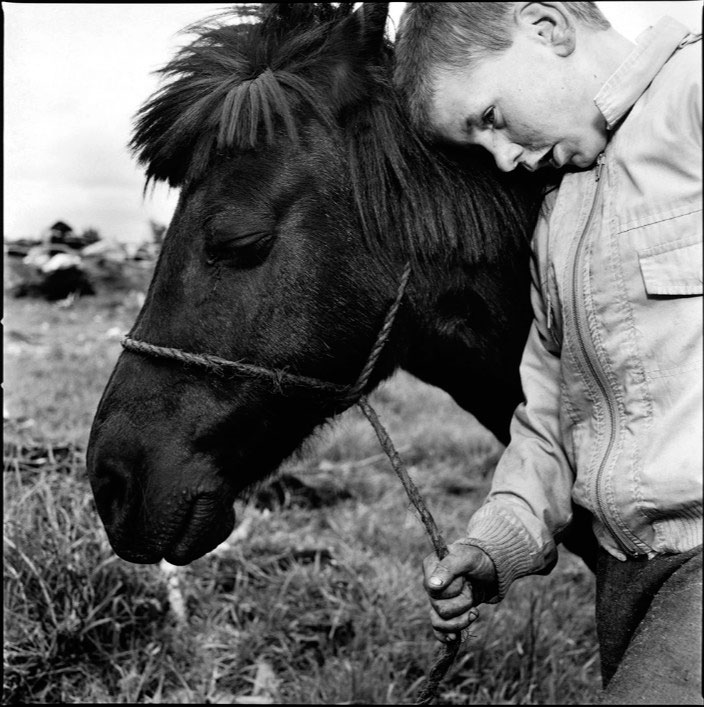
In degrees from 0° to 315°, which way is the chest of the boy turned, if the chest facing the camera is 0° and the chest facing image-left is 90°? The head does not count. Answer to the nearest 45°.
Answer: approximately 45°

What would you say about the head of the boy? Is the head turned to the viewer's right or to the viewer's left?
to the viewer's left
